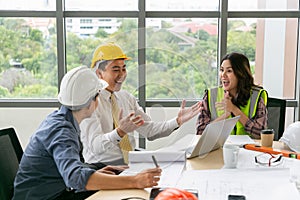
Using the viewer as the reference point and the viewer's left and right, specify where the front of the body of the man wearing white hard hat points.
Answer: facing away from the viewer and to the right of the viewer

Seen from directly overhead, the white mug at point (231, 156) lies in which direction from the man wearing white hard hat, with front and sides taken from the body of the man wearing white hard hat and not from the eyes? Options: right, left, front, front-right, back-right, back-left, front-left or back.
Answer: front-right

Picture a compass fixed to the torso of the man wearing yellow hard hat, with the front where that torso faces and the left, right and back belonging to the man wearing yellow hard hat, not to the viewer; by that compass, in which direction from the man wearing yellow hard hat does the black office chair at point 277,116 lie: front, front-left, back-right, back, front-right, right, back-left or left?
left

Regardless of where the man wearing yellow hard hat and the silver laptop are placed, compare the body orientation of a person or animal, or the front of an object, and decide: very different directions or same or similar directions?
very different directions

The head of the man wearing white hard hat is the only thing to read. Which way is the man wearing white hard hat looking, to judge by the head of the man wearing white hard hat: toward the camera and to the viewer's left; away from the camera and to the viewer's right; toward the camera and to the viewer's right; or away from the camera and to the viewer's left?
away from the camera and to the viewer's right

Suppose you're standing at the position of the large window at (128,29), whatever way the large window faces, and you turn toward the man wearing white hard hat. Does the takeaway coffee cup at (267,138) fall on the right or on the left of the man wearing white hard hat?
left

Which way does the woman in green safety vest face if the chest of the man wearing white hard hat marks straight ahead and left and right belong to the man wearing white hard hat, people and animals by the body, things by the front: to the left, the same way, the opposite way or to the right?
the opposite way

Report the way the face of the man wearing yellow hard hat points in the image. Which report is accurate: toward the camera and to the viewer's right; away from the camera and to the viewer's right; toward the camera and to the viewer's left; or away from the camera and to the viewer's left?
toward the camera and to the viewer's right
